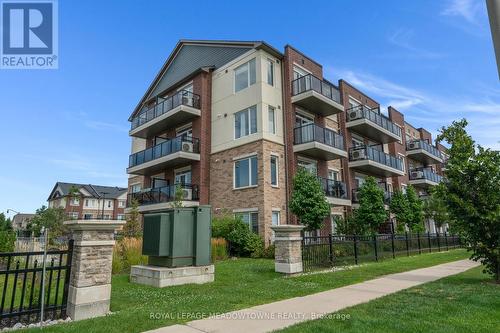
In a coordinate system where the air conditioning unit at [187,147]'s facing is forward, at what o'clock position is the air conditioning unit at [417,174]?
the air conditioning unit at [417,174] is roughly at 7 o'clock from the air conditioning unit at [187,147].

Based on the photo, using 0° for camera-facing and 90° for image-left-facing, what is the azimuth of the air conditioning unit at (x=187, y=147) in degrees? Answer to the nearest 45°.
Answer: approximately 45°

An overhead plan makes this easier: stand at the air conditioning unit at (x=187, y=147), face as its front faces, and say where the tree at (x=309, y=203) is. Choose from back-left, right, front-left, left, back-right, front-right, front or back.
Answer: left

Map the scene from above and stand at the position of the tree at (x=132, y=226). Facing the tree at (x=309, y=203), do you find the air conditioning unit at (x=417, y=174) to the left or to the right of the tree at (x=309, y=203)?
left

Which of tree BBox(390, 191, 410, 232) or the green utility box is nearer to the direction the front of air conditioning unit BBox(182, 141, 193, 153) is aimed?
the green utility box

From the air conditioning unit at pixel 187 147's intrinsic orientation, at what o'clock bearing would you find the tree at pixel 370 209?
The tree is roughly at 8 o'clock from the air conditioning unit.

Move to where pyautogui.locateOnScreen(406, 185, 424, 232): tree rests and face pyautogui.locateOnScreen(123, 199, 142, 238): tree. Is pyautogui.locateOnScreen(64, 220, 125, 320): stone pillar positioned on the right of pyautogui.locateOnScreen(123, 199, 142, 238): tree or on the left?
left
